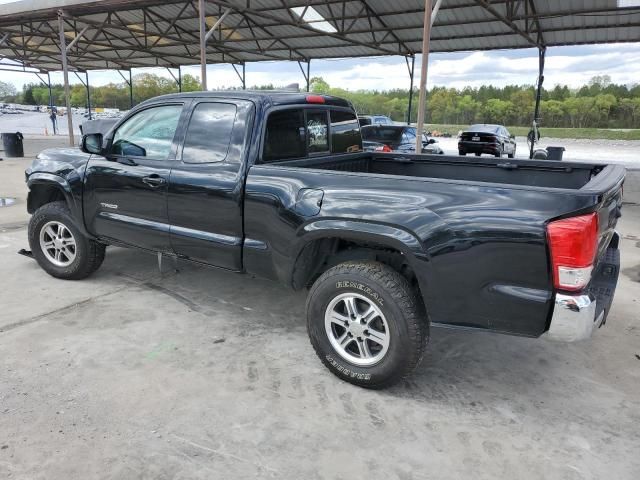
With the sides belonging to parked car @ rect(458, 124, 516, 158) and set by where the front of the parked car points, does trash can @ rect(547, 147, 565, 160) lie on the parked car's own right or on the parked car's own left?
on the parked car's own right

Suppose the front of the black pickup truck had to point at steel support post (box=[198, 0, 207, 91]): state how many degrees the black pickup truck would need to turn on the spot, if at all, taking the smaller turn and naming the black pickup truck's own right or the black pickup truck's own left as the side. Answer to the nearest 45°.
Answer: approximately 45° to the black pickup truck's own right

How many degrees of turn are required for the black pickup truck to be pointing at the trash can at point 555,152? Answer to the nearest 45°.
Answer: approximately 90° to its right

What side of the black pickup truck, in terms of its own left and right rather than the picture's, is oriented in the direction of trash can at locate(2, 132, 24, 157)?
front

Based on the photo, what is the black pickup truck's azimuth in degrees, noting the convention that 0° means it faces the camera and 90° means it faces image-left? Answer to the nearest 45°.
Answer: approximately 135°

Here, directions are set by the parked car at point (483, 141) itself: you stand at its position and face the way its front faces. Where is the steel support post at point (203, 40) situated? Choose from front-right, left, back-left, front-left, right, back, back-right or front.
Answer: back

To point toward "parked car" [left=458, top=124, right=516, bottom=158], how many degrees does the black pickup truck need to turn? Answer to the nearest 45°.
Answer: approximately 45° to its right

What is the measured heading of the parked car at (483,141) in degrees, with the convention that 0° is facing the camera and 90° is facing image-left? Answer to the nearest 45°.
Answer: approximately 225°

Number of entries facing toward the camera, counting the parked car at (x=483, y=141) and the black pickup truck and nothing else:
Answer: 0

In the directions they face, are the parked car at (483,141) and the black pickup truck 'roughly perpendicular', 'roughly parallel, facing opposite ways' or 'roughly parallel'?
roughly perpendicular
